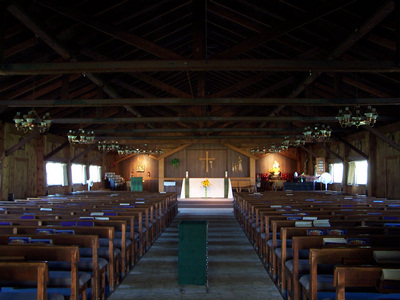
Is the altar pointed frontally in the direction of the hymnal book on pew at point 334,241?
yes

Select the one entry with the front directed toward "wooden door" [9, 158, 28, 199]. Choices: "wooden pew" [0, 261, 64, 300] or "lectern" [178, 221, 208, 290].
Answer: the wooden pew

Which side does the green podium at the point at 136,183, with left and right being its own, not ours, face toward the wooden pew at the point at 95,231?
front

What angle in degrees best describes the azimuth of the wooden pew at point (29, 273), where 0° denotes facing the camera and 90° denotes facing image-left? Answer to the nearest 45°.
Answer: approximately 180°

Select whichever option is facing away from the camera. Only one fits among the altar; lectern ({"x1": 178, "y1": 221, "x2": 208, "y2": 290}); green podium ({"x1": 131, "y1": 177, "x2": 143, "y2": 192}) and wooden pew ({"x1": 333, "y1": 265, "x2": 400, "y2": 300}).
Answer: the wooden pew

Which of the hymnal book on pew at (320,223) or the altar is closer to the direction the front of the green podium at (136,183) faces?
the hymnal book on pew

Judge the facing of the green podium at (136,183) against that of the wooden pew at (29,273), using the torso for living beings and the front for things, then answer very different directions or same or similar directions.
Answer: very different directions

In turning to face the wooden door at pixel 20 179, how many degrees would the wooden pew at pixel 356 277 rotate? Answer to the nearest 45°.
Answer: approximately 45° to its left

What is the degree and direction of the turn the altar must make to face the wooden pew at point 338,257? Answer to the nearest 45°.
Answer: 0° — it already faces it

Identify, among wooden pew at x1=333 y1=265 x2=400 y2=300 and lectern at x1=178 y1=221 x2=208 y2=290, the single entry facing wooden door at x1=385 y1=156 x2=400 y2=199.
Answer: the wooden pew

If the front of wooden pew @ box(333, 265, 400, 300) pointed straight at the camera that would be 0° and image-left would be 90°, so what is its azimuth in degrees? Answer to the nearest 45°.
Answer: approximately 180°

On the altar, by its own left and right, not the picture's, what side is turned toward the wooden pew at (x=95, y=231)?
front
